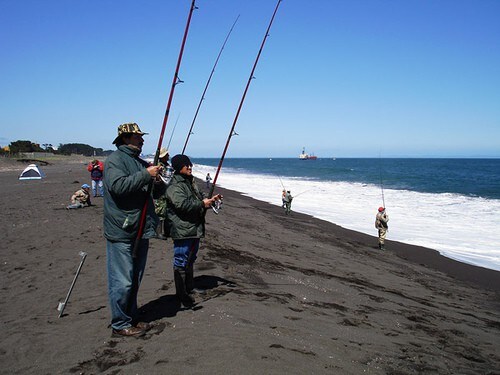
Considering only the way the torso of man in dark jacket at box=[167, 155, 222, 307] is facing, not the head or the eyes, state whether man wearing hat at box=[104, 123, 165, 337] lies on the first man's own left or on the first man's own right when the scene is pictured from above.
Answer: on the first man's own right

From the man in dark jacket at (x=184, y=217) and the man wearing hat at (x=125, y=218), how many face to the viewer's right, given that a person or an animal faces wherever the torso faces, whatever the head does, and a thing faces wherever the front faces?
2

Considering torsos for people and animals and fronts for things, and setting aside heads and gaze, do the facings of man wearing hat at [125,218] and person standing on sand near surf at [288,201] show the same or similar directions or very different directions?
same or similar directions

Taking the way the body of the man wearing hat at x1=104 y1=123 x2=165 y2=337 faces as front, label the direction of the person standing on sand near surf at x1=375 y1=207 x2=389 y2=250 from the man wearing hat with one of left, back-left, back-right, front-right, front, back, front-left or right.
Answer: front-left

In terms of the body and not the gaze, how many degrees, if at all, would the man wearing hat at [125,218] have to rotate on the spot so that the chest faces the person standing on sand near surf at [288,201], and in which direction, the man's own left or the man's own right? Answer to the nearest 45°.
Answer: approximately 45° to the man's own left

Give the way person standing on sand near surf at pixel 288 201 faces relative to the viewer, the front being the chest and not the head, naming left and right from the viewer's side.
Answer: facing away from the viewer and to the right of the viewer

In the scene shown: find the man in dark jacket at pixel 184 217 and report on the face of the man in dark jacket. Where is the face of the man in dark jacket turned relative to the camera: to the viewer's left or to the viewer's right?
to the viewer's right

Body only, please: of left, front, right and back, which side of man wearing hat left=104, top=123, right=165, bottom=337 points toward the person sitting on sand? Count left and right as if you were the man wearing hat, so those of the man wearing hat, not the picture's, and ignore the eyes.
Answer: left

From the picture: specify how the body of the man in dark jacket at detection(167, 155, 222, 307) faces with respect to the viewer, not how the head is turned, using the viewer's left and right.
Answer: facing to the right of the viewer

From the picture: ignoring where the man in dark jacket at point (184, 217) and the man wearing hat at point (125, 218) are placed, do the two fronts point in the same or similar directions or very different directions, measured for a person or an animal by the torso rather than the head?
same or similar directions

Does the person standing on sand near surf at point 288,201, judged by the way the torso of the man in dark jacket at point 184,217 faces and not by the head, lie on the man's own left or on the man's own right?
on the man's own left

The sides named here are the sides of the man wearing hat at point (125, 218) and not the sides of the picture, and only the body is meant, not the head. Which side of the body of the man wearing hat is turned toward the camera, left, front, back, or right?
right

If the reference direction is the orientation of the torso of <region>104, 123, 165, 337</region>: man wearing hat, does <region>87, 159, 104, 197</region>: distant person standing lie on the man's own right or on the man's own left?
on the man's own left

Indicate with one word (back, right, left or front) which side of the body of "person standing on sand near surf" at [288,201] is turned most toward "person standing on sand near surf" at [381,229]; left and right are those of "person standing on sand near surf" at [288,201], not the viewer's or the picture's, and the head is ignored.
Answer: right

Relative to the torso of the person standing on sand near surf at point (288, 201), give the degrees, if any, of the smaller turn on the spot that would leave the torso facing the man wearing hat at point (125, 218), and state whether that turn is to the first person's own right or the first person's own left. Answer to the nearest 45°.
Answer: approximately 135° to the first person's own right
